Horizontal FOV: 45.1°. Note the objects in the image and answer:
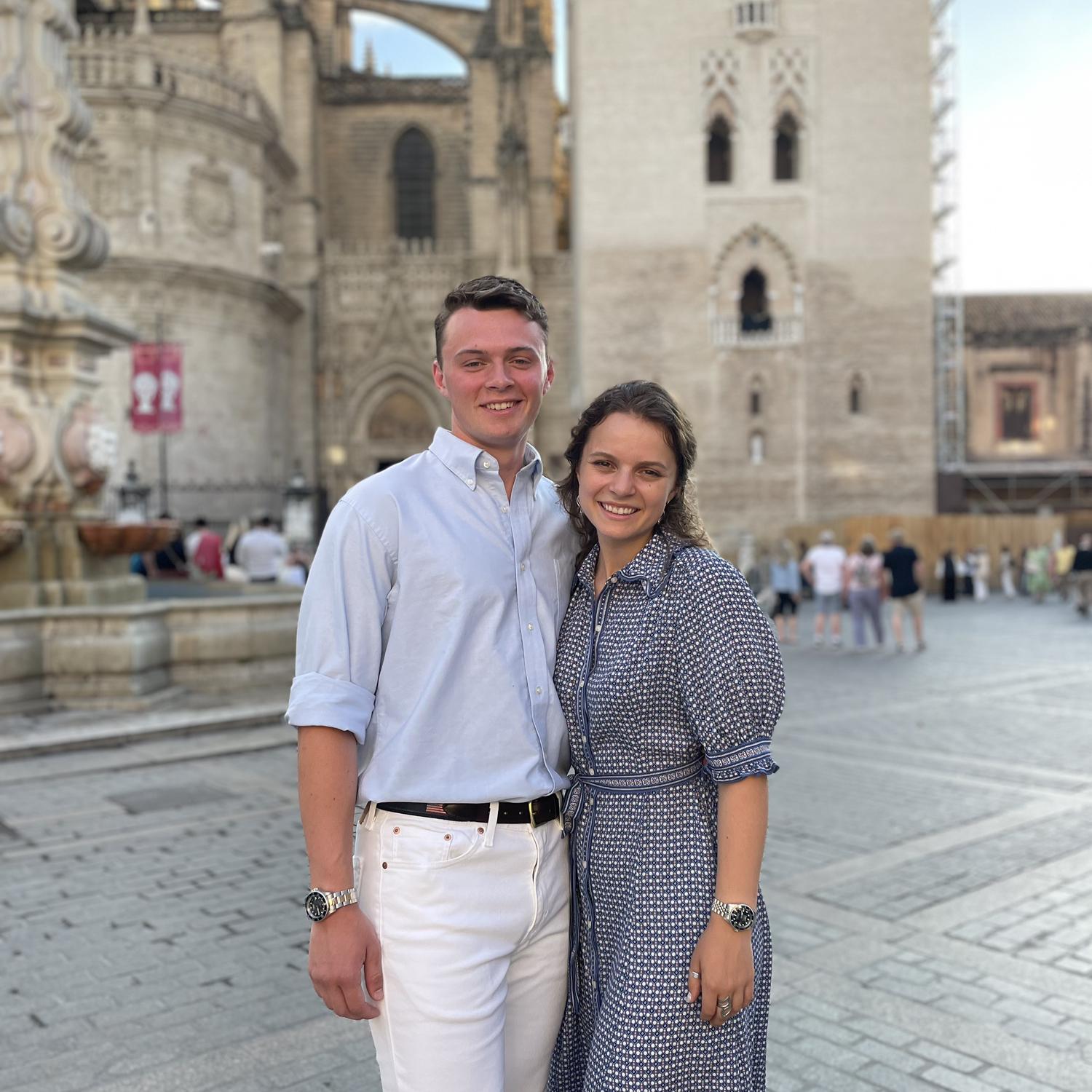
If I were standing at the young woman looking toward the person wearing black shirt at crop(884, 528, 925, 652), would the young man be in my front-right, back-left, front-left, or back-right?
back-left

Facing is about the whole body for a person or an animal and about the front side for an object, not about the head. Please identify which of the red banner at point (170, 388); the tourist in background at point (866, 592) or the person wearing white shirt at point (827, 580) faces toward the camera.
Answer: the red banner

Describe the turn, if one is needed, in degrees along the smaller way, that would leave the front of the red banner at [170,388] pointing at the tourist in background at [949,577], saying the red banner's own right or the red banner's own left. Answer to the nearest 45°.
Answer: approximately 90° to the red banner's own left

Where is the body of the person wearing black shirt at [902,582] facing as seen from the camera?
away from the camera

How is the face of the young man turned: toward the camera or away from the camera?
toward the camera

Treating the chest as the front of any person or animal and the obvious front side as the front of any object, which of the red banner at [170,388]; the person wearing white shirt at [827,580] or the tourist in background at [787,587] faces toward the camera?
the red banner

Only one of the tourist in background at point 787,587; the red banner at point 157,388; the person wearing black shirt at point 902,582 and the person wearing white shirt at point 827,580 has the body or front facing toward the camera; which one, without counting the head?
the red banner

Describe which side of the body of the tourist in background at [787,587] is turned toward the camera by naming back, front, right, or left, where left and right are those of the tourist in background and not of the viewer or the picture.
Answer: back

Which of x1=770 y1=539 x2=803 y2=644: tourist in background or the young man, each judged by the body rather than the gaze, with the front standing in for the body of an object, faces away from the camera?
the tourist in background

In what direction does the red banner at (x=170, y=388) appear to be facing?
toward the camera

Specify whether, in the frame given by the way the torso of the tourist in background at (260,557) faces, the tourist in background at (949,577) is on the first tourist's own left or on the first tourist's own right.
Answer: on the first tourist's own right

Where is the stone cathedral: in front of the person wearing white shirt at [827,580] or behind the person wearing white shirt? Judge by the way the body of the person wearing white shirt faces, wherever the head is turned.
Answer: in front

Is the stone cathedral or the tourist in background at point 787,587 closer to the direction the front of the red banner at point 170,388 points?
the tourist in background

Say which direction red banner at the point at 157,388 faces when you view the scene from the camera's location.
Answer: facing the viewer

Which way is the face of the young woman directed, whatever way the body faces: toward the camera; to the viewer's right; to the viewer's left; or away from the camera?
toward the camera

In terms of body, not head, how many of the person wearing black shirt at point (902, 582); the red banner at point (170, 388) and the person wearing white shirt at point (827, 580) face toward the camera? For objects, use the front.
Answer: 1

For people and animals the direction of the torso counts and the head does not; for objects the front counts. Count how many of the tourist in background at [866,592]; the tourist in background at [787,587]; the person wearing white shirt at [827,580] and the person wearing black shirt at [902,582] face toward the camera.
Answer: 0
